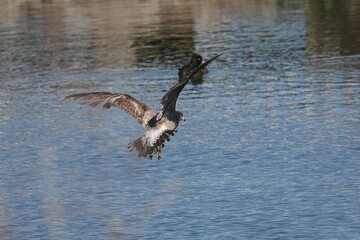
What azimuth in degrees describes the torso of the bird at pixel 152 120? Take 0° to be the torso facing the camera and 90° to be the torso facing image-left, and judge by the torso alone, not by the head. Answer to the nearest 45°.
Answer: approximately 225°
